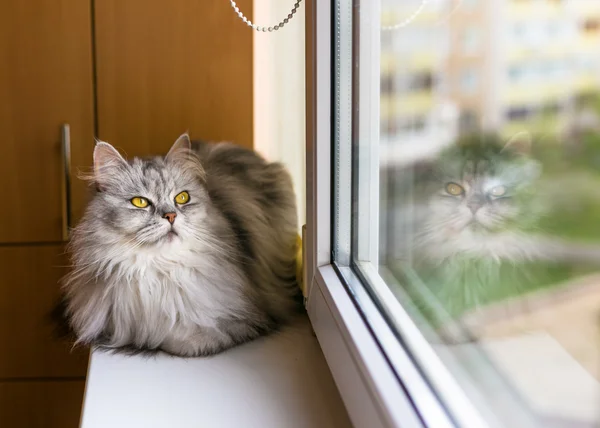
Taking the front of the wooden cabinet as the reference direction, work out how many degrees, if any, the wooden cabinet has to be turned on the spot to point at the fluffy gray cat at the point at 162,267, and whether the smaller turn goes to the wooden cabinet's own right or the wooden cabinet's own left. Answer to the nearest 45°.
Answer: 0° — it already faces it

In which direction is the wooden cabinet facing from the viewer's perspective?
toward the camera

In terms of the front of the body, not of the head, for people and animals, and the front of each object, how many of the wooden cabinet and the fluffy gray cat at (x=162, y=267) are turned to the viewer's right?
0

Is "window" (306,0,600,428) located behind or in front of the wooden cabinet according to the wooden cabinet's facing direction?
in front

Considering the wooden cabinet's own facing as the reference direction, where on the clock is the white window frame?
The white window frame is roughly at 11 o'clock from the wooden cabinet.

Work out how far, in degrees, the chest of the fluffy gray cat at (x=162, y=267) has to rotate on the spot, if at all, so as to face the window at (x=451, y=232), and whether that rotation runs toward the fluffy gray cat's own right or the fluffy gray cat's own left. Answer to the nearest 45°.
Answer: approximately 90° to the fluffy gray cat's own left

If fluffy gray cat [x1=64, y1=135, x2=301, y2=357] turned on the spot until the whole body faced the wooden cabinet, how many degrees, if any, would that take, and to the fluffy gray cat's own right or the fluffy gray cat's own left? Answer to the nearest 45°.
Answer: approximately 135° to the fluffy gray cat's own right
